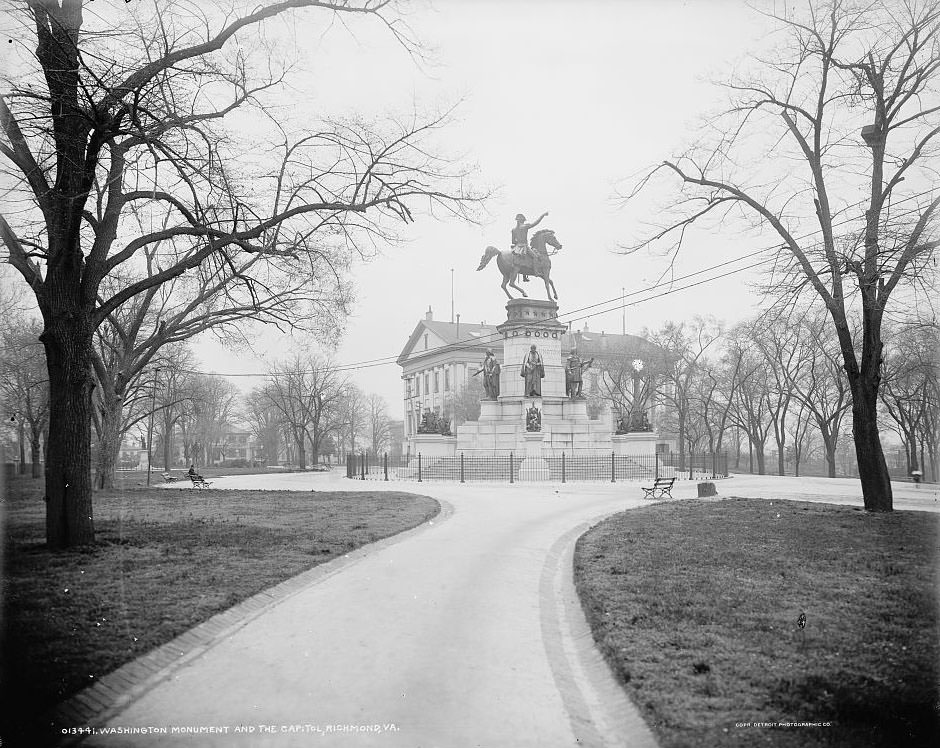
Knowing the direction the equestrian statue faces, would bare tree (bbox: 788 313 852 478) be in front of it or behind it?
in front

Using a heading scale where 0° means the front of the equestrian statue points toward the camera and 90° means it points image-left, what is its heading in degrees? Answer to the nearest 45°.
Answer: approximately 270°
